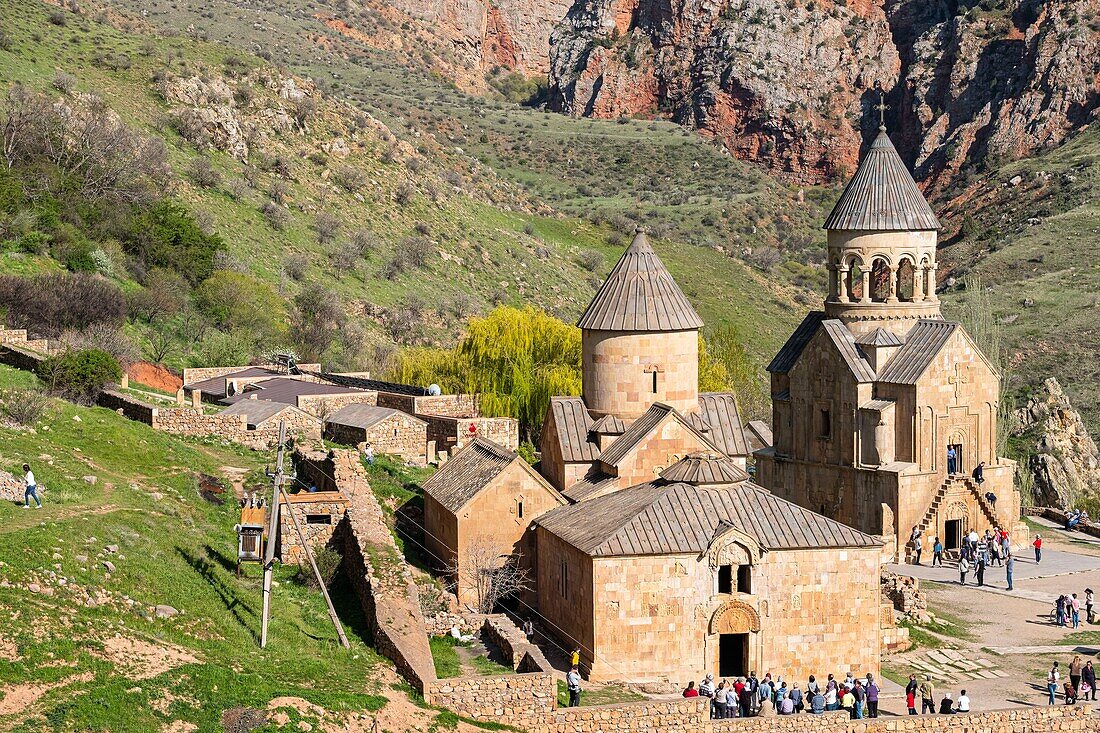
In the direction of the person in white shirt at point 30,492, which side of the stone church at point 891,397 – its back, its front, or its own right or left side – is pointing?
right

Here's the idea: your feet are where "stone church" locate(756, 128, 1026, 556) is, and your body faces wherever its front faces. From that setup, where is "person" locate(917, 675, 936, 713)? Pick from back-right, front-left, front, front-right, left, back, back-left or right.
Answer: front-right

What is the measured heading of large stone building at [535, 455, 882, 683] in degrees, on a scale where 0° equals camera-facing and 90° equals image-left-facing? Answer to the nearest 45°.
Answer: approximately 0°

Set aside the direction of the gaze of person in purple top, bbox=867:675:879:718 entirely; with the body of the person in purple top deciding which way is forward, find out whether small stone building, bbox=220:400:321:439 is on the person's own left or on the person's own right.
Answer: on the person's own left

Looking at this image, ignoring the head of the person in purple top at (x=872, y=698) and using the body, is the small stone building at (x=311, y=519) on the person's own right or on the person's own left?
on the person's own left

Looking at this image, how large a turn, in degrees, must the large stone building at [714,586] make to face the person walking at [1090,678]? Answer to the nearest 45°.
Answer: approximately 90° to its left

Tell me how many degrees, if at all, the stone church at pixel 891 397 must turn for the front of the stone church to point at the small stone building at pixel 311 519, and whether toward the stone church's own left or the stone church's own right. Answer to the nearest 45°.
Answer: approximately 90° to the stone church's own right

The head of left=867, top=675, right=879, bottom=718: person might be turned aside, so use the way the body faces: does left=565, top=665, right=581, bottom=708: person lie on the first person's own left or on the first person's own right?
on the first person's own left

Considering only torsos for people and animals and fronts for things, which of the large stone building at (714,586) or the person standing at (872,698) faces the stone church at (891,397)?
the person standing

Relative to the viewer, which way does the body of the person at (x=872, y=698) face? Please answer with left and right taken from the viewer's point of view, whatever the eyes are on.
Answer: facing away from the viewer

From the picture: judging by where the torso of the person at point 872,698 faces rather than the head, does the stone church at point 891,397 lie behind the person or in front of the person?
in front

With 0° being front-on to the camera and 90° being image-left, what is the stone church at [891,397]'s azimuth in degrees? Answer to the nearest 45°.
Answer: approximately 315°

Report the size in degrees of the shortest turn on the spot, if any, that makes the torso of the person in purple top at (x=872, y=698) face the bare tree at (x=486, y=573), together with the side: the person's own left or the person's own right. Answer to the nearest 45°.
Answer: approximately 90° to the person's own left

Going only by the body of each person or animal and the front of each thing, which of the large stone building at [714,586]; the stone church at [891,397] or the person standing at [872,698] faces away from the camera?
the person standing

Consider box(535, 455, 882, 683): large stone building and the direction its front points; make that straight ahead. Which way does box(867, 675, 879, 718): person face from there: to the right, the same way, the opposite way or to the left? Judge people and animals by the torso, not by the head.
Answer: the opposite way
